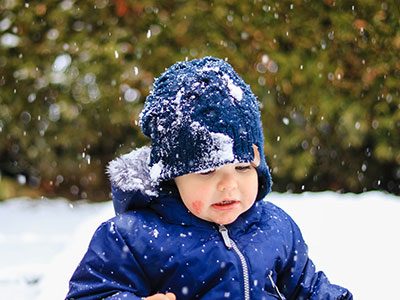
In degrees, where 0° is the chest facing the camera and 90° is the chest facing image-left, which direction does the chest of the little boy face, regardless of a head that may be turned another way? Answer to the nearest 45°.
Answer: approximately 315°
